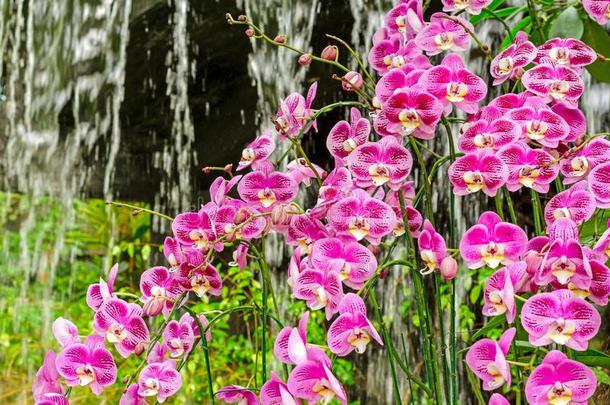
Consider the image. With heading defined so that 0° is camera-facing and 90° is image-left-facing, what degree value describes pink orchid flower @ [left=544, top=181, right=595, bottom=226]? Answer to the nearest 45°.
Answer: approximately 45°

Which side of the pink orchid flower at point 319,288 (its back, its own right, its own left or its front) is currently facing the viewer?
front

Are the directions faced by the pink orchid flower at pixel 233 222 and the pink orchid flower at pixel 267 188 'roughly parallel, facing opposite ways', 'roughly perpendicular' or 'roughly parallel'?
roughly parallel

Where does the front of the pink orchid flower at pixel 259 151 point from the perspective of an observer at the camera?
facing the viewer and to the left of the viewer
